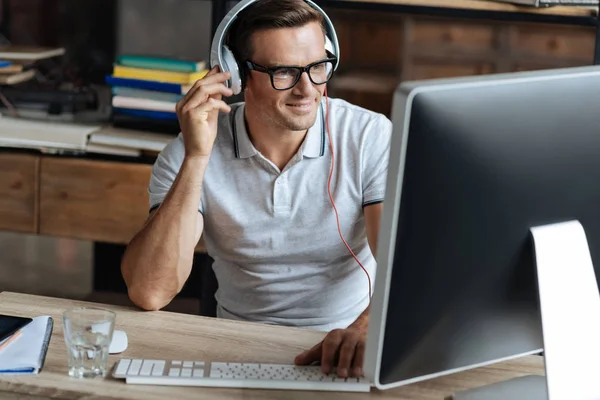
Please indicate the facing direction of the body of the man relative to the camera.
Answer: toward the camera

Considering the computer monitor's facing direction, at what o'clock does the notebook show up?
The notebook is roughly at 11 o'clock from the computer monitor.

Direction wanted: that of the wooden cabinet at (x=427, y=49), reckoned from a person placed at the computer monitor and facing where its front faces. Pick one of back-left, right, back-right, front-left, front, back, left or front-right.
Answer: front-right

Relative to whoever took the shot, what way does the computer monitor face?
facing away from the viewer and to the left of the viewer

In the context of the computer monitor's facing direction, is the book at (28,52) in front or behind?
in front

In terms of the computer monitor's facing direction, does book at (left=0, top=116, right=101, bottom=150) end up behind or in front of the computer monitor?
in front

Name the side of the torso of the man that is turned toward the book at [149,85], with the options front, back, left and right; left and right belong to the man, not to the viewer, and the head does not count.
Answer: back

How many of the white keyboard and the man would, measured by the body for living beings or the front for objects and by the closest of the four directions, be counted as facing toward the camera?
1

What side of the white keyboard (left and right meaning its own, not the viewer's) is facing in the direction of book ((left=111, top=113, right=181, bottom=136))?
front

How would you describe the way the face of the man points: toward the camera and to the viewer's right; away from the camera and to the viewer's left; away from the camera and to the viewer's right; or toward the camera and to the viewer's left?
toward the camera and to the viewer's right

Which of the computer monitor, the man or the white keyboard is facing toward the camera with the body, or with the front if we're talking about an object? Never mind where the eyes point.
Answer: the man

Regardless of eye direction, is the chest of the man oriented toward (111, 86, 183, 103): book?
no

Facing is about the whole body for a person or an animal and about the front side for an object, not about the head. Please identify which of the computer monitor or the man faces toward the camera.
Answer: the man

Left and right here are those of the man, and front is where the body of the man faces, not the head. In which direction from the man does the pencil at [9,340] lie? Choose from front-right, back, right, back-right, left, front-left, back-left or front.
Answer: front-right

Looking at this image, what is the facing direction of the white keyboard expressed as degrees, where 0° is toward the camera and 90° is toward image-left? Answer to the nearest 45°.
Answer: approximately 180°

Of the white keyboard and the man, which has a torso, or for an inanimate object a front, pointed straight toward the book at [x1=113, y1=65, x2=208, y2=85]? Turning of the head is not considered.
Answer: the white keyboard

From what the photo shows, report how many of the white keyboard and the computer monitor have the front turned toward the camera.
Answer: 0

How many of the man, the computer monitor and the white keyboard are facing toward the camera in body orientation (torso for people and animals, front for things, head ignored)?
1

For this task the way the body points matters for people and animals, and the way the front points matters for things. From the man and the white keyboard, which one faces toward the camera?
the man

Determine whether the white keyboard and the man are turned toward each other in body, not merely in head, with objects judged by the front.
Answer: yes
